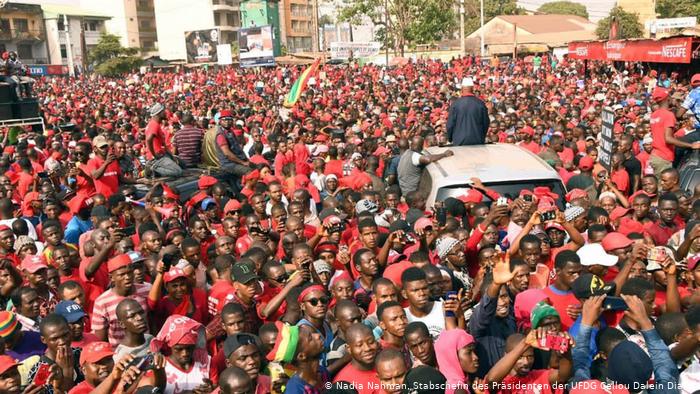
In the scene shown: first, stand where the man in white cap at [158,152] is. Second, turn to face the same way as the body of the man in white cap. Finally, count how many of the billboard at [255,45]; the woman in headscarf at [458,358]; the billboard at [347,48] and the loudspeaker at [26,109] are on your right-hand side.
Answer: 1

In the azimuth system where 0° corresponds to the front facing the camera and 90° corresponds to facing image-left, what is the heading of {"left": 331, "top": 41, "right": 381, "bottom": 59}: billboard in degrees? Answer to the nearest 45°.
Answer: approximately 0°

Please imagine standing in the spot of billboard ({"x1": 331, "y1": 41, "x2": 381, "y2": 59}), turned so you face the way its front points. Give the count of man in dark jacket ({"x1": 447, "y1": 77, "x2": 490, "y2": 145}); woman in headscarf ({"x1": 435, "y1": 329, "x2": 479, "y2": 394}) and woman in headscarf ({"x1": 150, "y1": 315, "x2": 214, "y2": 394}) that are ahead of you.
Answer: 3

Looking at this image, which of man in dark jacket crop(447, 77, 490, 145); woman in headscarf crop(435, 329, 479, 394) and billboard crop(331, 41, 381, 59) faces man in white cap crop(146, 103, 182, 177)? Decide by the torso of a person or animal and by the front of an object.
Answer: the billboard

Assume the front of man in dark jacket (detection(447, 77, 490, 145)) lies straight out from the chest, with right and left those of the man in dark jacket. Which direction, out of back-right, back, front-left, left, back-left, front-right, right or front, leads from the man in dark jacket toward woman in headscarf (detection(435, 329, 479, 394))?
back

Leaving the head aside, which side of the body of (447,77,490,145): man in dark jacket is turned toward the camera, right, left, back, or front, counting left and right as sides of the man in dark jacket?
back

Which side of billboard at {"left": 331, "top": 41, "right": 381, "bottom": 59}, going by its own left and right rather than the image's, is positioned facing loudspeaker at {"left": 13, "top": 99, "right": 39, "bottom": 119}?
front
